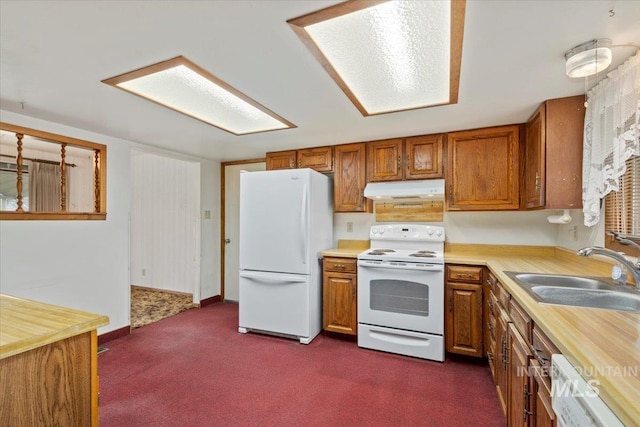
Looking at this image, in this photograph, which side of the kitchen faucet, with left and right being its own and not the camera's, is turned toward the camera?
left

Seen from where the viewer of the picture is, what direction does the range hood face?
facing the viewer

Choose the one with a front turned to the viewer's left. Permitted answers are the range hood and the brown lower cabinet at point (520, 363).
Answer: the brown lower cabinet

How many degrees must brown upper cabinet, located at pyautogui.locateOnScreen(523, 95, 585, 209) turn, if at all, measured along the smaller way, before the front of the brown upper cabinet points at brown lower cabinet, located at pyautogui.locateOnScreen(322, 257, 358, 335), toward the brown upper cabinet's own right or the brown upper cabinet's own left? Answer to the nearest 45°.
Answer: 0° — it already faces it

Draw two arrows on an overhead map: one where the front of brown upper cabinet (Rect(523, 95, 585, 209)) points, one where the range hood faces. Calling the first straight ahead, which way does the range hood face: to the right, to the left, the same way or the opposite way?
to the left

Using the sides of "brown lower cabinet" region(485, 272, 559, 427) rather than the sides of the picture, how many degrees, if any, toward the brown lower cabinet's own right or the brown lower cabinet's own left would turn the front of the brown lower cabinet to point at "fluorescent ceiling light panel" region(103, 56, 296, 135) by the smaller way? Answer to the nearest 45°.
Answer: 0° — it already faces it

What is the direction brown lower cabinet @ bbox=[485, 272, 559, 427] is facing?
to the viewer's left

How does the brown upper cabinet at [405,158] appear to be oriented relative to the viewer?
toward the camera

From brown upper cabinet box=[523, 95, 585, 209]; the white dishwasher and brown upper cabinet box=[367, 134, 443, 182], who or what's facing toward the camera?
brown upper cabinet box=[367, 134, 443, 182]

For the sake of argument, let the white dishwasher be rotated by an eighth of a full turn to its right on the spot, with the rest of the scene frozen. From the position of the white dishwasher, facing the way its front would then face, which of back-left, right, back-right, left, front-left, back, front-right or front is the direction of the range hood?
front

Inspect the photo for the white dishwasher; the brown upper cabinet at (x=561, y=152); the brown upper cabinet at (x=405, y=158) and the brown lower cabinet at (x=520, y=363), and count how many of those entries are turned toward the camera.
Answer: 1

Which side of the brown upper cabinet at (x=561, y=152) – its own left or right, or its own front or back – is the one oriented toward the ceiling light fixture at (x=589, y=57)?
left

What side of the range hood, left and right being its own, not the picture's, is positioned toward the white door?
right

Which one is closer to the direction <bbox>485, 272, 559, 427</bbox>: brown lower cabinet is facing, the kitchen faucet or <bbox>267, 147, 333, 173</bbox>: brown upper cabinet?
the brown upper cabinet

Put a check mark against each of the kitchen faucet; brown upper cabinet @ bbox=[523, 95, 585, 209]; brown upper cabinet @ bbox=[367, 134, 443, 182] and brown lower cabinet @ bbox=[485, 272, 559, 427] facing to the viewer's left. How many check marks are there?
3

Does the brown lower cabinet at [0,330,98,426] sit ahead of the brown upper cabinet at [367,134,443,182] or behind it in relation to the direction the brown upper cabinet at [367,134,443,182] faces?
ahead

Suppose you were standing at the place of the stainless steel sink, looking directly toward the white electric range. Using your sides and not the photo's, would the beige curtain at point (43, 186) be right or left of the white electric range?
left

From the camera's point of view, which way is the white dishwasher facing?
to the viewer's left
